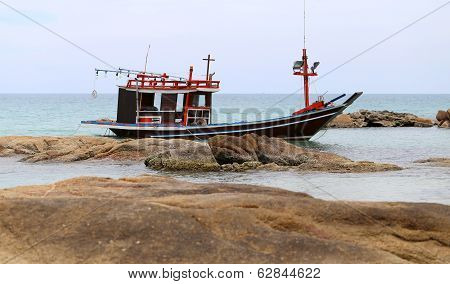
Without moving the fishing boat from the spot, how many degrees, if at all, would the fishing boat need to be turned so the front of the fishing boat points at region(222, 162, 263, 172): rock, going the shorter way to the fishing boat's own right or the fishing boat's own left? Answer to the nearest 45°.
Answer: approximately 90° to the fishing boat's own right

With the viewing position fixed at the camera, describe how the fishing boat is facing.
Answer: facing to the right of the viewer

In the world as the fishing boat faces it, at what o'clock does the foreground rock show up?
The foreground rock is roughly at 3 o'clock from the fishing boat.

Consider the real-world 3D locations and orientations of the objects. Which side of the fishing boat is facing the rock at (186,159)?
right
